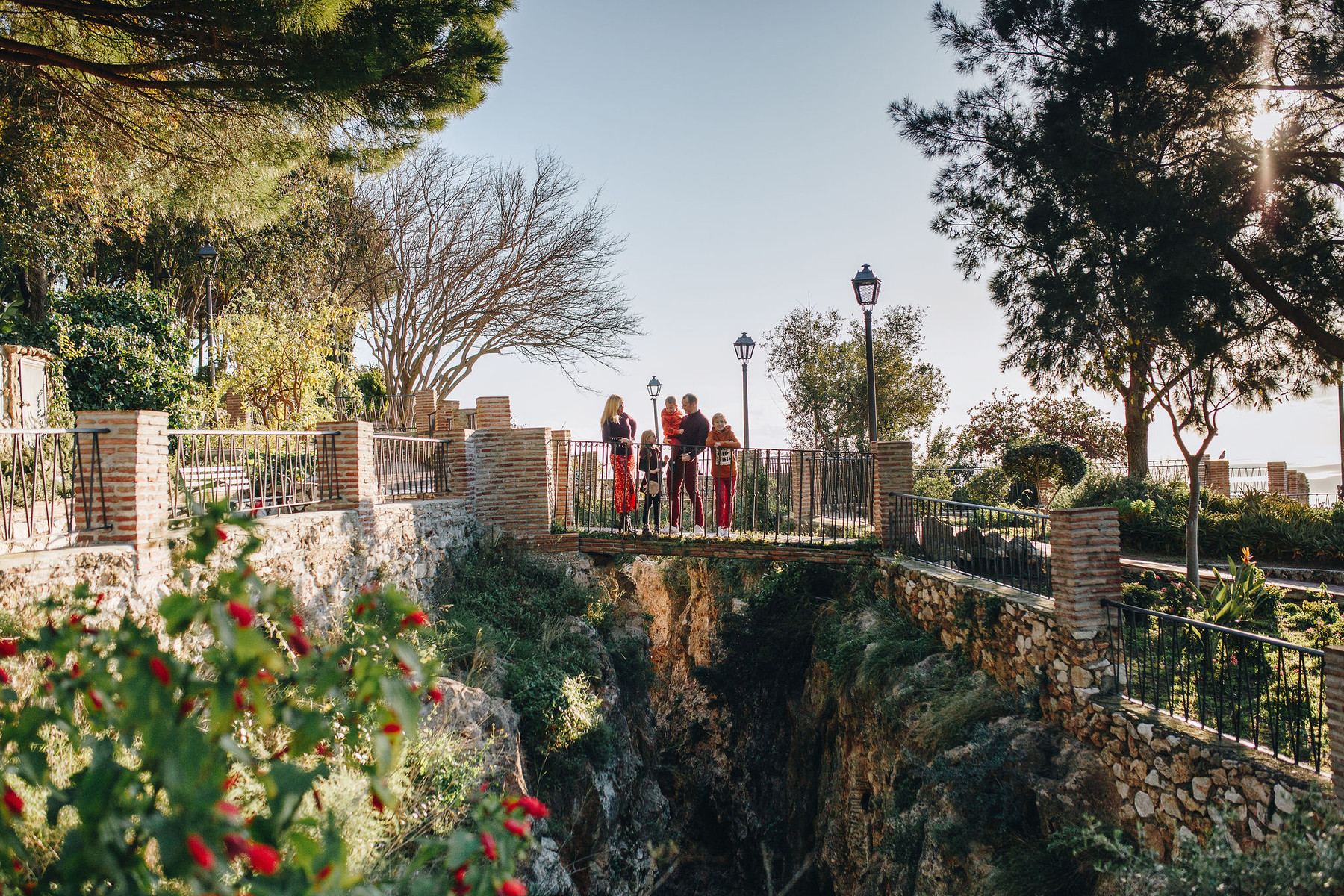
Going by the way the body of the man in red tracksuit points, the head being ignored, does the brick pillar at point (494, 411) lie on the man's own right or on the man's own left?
on the man's own right

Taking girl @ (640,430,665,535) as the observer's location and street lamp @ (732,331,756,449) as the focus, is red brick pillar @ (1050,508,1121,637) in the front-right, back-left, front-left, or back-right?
back-right

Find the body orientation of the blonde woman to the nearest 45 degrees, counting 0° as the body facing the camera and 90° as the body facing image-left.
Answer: approximately 315°

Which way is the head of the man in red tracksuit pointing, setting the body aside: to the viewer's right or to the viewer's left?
to the viewer's left

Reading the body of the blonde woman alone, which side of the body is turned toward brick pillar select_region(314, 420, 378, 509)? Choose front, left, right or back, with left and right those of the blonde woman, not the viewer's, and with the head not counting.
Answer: right

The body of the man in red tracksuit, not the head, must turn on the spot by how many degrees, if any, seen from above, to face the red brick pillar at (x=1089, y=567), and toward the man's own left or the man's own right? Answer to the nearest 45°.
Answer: approximately 90° to the man's own left

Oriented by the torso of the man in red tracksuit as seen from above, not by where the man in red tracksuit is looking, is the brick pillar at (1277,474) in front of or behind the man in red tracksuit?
behind
